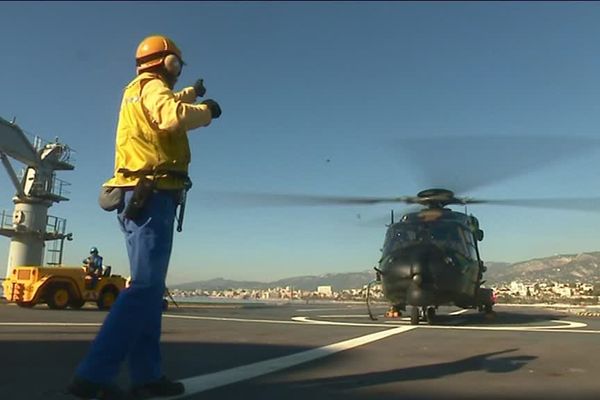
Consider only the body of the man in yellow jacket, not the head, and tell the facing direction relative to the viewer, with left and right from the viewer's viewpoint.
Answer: facing away from the viewer and to the right of the viewer

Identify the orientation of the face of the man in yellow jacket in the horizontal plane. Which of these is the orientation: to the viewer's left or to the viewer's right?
to the viewer's right

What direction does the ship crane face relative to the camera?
to the viewer's left
